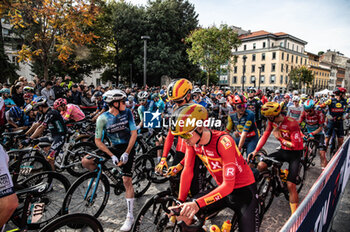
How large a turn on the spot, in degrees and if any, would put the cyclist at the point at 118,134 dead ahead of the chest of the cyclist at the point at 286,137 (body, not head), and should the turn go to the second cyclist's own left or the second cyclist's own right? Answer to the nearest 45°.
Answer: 0° — they already face them

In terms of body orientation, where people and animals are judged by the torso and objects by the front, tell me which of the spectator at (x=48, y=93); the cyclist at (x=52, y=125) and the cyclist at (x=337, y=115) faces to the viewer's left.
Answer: the cyclist at (x=52, y=125)

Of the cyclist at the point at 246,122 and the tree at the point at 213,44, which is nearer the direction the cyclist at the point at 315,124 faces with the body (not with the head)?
the cyclist

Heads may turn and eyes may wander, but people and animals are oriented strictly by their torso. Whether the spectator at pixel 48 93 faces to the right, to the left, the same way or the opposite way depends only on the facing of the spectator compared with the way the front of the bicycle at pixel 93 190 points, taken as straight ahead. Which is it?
to the left

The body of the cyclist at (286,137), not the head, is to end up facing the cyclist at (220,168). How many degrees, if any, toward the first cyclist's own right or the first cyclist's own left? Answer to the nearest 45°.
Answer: approximately 45° to the first cyclist's own left

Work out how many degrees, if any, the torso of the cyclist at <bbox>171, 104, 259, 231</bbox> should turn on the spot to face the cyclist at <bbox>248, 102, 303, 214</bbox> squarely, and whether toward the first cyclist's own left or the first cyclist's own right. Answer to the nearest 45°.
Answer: approximately 180°

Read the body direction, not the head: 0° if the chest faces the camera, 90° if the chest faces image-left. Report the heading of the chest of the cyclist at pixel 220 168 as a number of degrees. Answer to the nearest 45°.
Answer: approximately 45°

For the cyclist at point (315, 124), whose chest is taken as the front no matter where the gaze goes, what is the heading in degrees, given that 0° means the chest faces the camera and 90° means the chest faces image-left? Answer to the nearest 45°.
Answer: approximately 45°

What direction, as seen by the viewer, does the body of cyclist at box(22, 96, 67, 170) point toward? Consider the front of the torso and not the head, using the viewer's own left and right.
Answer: facing to the left of the viewer

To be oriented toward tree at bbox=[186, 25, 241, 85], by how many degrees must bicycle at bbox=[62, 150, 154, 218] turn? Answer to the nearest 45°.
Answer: approximately 180°

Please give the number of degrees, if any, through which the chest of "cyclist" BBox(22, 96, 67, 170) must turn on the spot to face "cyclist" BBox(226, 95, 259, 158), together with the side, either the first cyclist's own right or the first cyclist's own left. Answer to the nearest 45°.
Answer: approximately 135° to the first cyclist's own left

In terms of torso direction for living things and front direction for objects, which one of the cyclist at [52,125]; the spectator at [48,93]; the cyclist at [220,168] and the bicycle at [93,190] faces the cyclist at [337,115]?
the spectator
